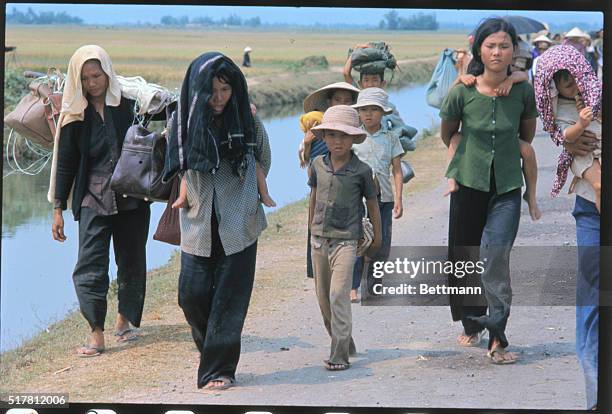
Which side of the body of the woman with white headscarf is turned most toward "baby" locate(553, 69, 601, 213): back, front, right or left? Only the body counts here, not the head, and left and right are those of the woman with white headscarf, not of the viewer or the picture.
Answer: left

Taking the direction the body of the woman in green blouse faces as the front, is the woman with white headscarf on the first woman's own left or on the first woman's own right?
on the first woman's own right

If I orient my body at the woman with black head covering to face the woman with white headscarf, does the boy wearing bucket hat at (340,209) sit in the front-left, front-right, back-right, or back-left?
back-right

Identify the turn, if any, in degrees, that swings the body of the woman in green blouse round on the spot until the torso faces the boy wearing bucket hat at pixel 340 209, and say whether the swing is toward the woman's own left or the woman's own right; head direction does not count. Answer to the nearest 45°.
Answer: approximately 90° to the woman's own right
